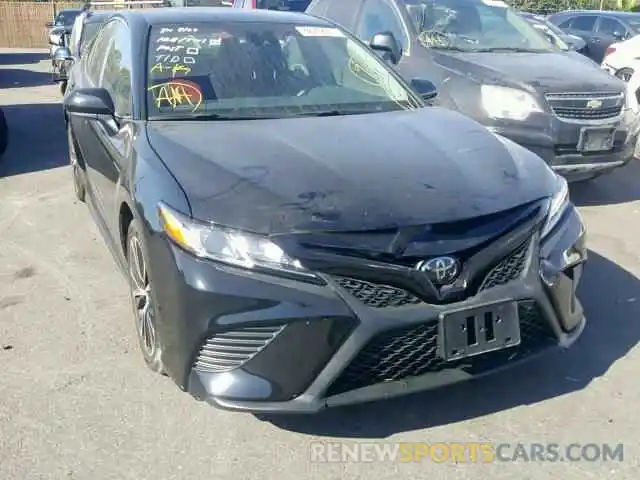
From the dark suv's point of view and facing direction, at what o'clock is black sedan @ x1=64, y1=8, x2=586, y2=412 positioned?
The black sedan is roughly at 2 o'clock from the dark suv.

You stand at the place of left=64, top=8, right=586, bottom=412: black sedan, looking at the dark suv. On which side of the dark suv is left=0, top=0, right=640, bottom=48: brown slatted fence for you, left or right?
left

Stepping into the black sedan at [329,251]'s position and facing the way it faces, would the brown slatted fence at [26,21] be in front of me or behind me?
behind

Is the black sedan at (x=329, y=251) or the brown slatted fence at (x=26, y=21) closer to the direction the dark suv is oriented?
the black sedan

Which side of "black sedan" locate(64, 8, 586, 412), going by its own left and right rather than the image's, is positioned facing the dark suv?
left

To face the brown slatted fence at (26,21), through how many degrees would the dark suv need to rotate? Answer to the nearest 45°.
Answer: approximately 180°
